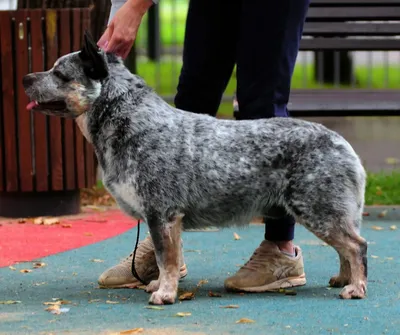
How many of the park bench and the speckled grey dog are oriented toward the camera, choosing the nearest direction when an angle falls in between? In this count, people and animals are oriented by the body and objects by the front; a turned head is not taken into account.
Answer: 1

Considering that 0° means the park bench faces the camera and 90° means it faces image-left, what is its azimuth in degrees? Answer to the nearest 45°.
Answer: approximately 0°

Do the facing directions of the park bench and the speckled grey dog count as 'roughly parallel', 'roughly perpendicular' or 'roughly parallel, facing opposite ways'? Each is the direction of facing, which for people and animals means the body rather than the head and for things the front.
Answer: roughly perpendicular

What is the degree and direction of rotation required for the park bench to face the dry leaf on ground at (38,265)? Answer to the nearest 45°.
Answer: approximately 45° to its right

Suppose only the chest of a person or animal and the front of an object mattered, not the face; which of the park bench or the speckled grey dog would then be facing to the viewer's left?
the speckled grey dog

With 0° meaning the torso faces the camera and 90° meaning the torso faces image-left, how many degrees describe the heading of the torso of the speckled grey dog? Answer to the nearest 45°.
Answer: approximately 90°

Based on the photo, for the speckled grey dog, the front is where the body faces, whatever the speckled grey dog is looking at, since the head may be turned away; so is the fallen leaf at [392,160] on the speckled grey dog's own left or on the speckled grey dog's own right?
on the speckled grey dog's own right

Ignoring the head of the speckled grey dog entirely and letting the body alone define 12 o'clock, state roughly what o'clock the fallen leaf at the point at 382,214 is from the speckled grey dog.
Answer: The fallen leaf is roughly at 4 o'clock from the speckled grey dog.
